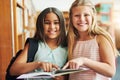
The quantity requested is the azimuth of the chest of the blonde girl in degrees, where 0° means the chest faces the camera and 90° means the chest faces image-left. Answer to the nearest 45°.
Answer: approximately 45°
